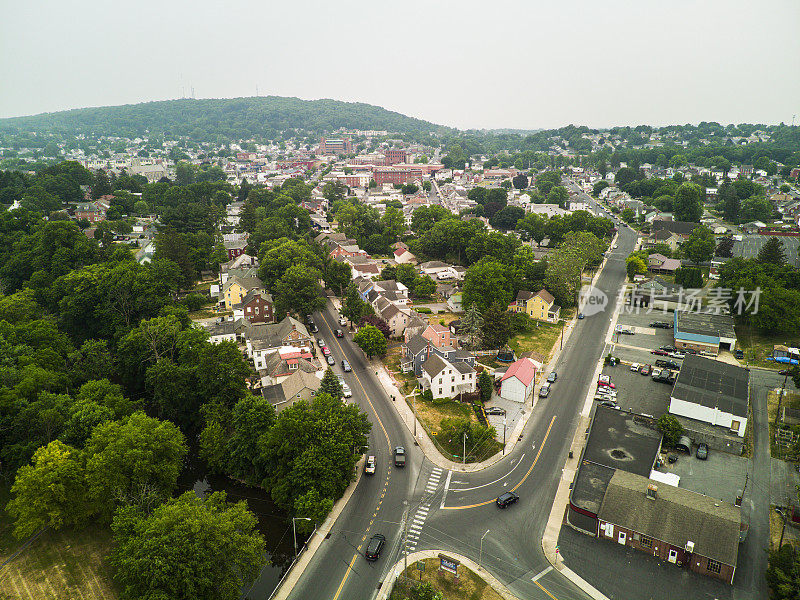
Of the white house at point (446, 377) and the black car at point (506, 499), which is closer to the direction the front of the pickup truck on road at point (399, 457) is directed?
the white house

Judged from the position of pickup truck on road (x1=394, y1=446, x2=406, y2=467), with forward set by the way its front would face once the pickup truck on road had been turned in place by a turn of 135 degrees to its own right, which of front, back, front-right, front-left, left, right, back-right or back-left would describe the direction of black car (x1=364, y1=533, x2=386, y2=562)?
front-right

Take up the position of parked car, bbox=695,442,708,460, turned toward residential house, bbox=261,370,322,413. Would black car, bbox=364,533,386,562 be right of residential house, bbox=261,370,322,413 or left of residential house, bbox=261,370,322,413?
left

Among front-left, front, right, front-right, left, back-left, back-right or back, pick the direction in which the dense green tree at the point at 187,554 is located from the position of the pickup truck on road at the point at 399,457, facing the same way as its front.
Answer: back-left

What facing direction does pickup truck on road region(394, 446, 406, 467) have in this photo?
away from the camera

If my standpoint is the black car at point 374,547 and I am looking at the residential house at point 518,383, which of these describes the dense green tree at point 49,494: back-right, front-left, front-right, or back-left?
back-left

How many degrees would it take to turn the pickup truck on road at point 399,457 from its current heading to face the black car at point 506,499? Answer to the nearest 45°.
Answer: approximately 135° to its right

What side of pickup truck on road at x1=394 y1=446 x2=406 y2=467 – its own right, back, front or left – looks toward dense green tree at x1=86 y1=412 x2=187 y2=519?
left

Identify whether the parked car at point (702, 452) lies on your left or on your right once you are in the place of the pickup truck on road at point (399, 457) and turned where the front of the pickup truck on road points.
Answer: on your right

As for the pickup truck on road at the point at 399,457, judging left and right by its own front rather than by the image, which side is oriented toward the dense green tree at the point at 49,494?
left
